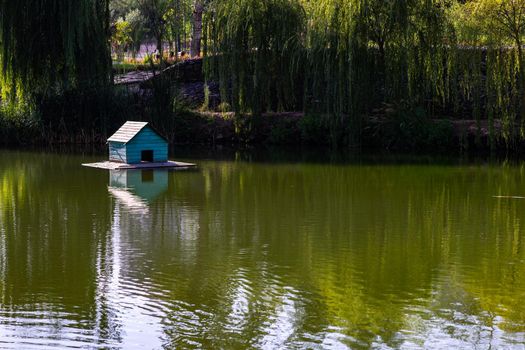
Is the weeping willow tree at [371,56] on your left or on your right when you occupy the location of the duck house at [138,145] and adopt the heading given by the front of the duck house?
on your left

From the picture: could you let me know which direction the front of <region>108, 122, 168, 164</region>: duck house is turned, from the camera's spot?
facing the viewer and to the right of the viewer
